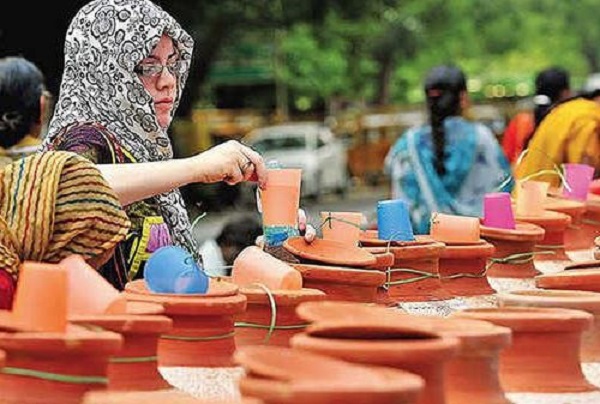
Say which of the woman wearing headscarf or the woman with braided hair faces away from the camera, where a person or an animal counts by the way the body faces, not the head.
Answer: the woman with braided hair

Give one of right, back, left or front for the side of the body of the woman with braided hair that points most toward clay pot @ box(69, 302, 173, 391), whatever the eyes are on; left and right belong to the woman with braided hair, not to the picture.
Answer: back

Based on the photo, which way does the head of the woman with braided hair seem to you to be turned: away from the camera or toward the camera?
away from the camera

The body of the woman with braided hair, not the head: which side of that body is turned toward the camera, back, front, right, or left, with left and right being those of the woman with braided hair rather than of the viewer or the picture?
back

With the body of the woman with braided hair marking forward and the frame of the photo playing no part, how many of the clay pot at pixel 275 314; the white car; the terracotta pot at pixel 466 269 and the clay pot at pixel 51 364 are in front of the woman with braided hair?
1

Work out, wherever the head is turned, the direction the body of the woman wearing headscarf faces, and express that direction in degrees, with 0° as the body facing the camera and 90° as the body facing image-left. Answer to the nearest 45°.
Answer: approximately 315°

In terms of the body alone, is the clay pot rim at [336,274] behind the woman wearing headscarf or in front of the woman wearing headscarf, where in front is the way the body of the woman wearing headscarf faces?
in front

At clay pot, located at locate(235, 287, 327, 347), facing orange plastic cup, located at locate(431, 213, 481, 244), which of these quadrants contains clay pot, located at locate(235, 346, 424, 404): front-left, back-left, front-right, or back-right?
back-right

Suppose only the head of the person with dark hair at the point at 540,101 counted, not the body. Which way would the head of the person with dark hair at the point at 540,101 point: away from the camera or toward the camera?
away from the camera

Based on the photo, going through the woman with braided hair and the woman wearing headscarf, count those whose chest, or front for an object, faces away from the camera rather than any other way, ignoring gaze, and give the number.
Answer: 1

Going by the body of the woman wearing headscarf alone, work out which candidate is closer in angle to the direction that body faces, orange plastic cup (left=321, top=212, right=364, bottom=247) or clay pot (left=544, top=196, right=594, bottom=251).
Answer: the orange plastic cup
